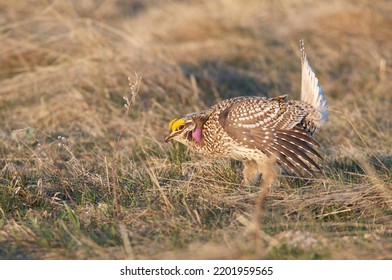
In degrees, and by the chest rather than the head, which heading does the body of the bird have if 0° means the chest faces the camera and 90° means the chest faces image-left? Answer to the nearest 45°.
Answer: approximately 90°
